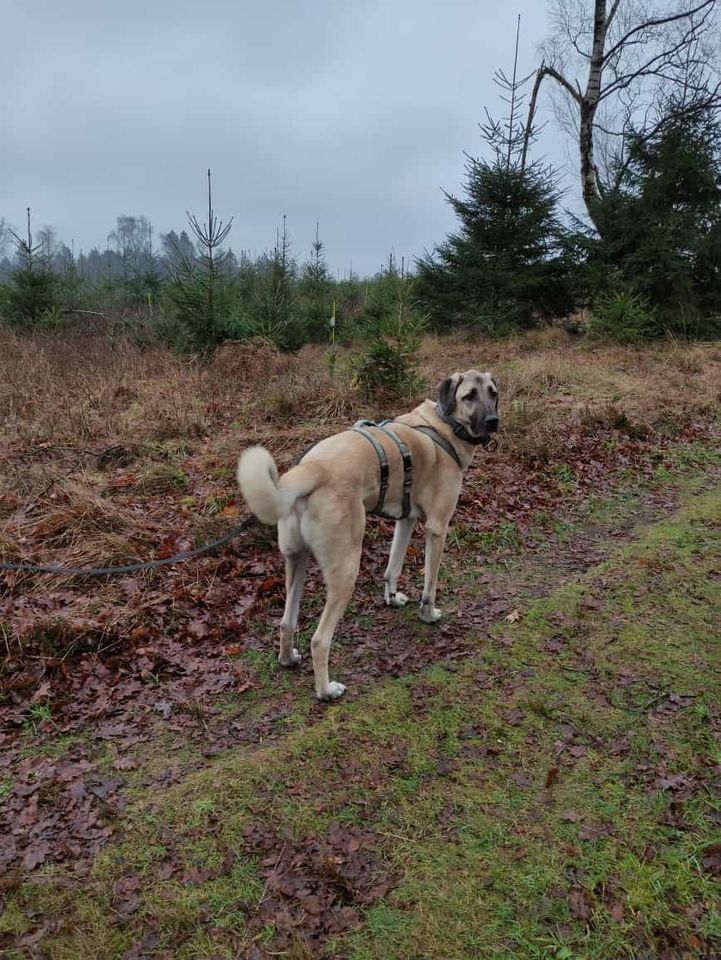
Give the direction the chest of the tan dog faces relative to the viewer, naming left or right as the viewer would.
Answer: facing away from the viewer and to the right of the viewer

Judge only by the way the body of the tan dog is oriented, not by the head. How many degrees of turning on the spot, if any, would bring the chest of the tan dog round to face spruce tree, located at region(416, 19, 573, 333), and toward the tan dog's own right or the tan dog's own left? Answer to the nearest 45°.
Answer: approximately 45° to the tan dog's own left

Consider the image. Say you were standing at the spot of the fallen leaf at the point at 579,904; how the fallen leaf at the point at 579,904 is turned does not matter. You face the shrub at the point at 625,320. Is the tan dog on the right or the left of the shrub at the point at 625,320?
left

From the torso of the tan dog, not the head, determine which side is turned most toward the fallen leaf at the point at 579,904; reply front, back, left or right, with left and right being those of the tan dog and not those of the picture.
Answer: right

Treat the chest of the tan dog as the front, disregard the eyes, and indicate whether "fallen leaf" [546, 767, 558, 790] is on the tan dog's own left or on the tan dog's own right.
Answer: on the tan dog's own right

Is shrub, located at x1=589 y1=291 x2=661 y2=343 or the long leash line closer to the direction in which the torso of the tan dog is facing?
the shrub

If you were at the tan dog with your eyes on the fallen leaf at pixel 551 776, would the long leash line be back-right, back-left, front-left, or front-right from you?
back-right
